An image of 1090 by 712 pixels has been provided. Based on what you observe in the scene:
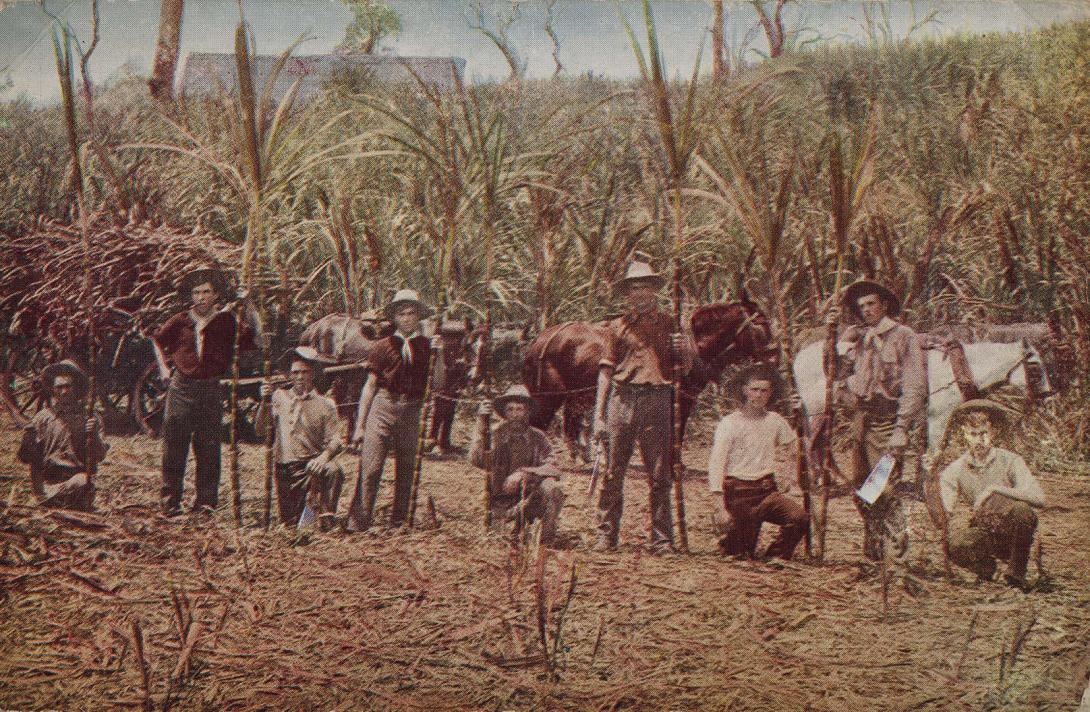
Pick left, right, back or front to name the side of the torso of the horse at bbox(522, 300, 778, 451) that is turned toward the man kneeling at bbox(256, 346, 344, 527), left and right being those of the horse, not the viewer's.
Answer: back

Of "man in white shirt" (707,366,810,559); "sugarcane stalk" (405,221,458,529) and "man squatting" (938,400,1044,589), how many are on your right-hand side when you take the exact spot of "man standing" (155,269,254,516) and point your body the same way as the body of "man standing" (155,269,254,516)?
0

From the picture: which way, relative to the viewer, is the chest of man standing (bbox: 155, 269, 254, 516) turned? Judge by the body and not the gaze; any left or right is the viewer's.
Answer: facing the viewer

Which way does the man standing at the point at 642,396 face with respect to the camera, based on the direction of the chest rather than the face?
toward the camera

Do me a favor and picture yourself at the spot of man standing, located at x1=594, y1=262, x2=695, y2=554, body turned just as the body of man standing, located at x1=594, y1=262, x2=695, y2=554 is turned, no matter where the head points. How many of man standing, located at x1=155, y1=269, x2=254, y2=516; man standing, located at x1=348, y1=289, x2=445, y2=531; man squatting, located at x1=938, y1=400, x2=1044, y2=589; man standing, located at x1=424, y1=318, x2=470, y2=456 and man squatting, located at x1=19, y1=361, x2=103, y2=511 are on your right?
4

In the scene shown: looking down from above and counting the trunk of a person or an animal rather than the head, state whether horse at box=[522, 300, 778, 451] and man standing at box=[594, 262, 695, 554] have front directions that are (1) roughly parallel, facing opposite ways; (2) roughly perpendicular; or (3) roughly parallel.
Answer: roughly perpendicular

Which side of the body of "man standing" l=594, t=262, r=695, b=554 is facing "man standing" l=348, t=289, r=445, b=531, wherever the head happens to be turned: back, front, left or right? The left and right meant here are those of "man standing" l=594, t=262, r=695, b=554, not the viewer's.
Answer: right

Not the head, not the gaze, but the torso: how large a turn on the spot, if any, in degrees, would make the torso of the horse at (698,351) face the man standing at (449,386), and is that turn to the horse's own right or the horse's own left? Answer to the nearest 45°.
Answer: approximately 180°

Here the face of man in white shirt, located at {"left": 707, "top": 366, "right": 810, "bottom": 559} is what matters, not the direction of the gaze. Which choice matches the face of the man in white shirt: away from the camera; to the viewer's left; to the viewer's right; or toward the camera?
toward the camera

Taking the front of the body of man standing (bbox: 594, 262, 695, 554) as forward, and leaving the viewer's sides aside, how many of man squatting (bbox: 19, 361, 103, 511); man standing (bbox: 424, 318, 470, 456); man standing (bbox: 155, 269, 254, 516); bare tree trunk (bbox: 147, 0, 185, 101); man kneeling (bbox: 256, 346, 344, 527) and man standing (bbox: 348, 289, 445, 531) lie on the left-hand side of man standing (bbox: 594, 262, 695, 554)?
0

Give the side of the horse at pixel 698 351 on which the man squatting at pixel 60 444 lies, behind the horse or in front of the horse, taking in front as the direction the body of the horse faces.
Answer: behind

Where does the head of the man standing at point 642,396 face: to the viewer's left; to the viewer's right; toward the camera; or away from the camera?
toward the camera

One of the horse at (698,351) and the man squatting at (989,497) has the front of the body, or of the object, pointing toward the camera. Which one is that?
the man squatting

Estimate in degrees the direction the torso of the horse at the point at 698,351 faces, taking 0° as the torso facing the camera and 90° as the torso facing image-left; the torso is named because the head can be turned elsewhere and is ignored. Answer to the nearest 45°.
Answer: approximately 270°

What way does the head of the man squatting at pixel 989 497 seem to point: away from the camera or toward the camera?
toward the camera

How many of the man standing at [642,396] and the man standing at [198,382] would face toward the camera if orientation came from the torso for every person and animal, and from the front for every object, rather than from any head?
2

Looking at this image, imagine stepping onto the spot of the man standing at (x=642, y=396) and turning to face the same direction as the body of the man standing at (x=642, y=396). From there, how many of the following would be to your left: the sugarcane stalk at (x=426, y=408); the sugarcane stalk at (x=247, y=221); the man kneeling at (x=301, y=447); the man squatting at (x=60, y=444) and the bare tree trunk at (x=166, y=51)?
0

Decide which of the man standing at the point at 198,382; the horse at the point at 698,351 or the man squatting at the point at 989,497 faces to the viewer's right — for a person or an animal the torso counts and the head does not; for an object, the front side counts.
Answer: the horse

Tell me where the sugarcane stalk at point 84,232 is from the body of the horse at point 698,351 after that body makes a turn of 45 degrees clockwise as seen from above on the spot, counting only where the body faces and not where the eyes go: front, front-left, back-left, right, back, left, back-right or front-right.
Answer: back-right
